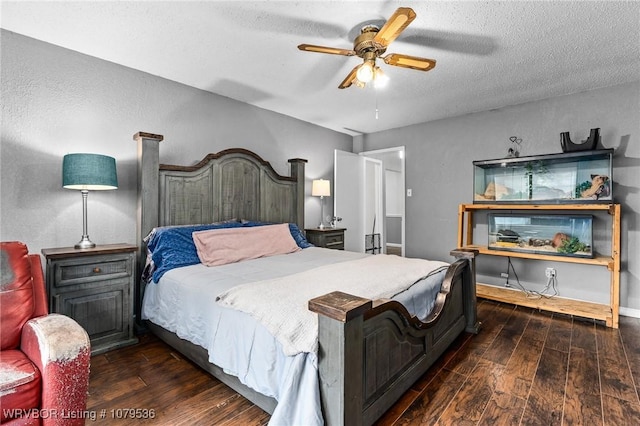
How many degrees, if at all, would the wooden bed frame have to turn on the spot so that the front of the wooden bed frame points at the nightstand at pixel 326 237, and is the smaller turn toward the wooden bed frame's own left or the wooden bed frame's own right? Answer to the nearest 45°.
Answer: approximately 135° to the wooden bed frame's own left

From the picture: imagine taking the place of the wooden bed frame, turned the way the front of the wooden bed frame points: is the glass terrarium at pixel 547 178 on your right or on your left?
on your left

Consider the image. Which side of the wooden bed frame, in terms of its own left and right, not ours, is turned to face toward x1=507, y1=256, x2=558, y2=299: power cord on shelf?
left

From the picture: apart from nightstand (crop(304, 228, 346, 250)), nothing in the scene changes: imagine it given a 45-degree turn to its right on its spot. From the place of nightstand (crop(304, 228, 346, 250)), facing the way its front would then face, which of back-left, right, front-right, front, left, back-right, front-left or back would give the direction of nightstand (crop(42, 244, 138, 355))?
front-right

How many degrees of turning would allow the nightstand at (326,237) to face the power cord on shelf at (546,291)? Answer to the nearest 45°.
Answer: approximately 45° to its left

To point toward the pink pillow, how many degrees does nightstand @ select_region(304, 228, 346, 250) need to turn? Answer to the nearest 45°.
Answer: approximately 90° to its right

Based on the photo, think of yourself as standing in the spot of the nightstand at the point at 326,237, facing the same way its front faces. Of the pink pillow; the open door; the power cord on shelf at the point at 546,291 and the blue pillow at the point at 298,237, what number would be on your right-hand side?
2

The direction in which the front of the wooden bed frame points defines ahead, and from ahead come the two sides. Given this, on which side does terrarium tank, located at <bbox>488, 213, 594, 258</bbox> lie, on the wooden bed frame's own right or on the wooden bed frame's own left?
on the wooden bed frame's own left

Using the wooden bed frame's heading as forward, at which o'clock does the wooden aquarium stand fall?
The wooden aquarium stand is roughly at 10 o'clock from the wooden bed frame.

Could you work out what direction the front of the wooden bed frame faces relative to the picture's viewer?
facing the viewer and to the right of the viewer

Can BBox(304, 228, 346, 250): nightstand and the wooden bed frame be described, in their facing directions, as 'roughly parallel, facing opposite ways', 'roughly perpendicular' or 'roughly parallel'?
roughly parallel

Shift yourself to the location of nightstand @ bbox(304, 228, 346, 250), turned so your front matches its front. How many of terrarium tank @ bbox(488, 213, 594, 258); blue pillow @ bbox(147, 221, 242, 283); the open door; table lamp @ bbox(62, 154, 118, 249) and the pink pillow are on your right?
3

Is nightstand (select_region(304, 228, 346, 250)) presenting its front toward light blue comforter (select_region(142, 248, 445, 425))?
no

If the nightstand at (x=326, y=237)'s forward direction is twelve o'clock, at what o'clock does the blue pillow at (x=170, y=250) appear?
The blue pillow is roughly at 3 o'clock from the nightstand.

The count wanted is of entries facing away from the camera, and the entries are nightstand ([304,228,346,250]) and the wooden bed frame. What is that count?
0

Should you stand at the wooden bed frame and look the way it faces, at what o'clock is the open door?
The open door is roughly at 8 o'clock from the wooden bed frame.

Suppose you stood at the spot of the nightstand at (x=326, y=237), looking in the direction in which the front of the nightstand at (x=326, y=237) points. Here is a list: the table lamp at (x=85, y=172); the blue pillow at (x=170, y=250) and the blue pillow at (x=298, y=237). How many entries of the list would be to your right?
3
